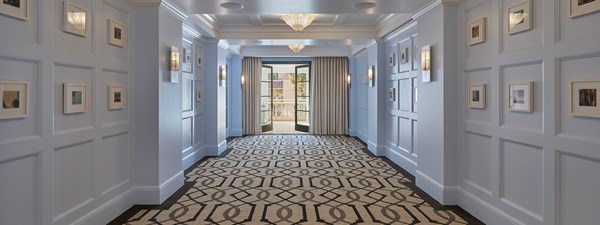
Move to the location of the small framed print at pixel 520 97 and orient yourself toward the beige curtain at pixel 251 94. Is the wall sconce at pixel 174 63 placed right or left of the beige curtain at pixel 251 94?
left

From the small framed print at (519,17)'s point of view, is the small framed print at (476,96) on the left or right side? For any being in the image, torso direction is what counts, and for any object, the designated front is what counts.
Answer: on its right

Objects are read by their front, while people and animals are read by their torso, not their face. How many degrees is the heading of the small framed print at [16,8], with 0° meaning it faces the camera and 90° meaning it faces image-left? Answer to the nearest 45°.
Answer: approximately 315°

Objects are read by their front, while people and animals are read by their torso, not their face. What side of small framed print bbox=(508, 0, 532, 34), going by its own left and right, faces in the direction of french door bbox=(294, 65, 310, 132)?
right

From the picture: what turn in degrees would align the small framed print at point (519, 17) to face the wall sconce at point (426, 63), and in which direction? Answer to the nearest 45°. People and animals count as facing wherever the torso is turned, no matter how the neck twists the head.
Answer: approximately 90° to its right

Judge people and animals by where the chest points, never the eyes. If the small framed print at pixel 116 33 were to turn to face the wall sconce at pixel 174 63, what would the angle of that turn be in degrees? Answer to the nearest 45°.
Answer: approximately 90° to its left

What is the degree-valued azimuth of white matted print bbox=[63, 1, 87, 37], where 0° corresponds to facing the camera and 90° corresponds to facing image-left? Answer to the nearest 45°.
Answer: approximately 315°

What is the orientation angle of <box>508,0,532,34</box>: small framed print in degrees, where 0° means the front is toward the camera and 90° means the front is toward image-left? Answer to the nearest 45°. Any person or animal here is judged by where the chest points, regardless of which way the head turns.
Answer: approximately 45°
